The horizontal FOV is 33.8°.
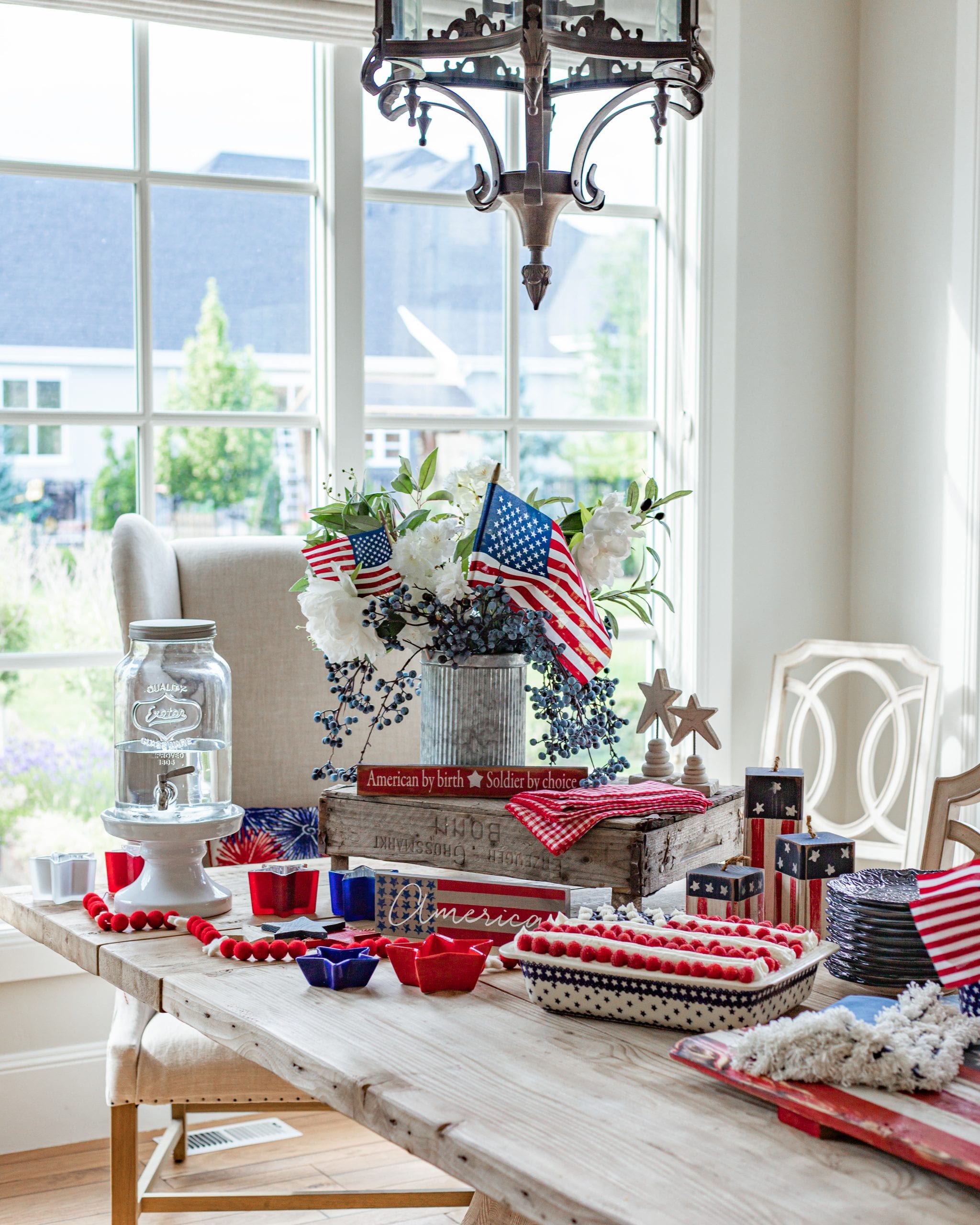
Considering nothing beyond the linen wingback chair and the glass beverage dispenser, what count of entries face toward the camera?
2

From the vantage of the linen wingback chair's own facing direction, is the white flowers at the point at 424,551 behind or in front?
in front

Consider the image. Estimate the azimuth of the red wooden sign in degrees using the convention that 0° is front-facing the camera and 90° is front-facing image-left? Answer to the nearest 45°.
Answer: approximately 0°

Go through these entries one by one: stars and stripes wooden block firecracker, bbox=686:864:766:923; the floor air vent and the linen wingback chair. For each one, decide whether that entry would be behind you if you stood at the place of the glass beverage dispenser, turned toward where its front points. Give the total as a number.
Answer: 2

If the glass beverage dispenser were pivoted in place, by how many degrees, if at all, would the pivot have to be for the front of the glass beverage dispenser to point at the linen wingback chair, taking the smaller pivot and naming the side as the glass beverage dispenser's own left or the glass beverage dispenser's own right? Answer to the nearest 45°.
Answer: approximately 180°
